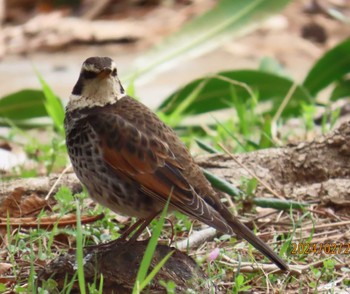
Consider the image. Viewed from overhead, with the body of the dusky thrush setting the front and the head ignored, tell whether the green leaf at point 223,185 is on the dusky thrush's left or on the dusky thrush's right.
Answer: on the dusky thrush's right

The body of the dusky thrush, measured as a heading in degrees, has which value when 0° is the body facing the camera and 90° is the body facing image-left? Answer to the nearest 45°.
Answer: approximately 90°

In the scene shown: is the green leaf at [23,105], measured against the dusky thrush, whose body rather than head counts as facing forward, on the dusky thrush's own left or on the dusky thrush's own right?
on the dusky thrush's own right

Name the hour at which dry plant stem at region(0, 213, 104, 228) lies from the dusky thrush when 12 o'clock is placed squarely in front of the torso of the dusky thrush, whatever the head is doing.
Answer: The dry plant stem is roughly at 1 o'clock from the dusky thrush.

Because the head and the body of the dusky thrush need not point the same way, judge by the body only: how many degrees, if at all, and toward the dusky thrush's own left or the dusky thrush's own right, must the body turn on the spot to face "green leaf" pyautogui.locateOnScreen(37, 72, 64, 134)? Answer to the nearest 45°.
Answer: approximately 90° to the dusky thrush's own right

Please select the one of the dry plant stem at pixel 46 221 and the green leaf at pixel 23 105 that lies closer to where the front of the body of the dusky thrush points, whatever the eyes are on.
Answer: the dry plant stem

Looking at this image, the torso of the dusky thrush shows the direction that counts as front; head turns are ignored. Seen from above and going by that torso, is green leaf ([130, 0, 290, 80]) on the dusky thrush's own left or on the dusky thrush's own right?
on the dusky thrush's own right

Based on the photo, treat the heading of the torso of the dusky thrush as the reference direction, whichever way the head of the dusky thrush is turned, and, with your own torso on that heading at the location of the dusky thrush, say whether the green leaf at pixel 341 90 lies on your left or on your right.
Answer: on your right

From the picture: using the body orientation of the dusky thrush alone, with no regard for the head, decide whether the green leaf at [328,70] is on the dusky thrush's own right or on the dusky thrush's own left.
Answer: on the dusky thrush's own right
